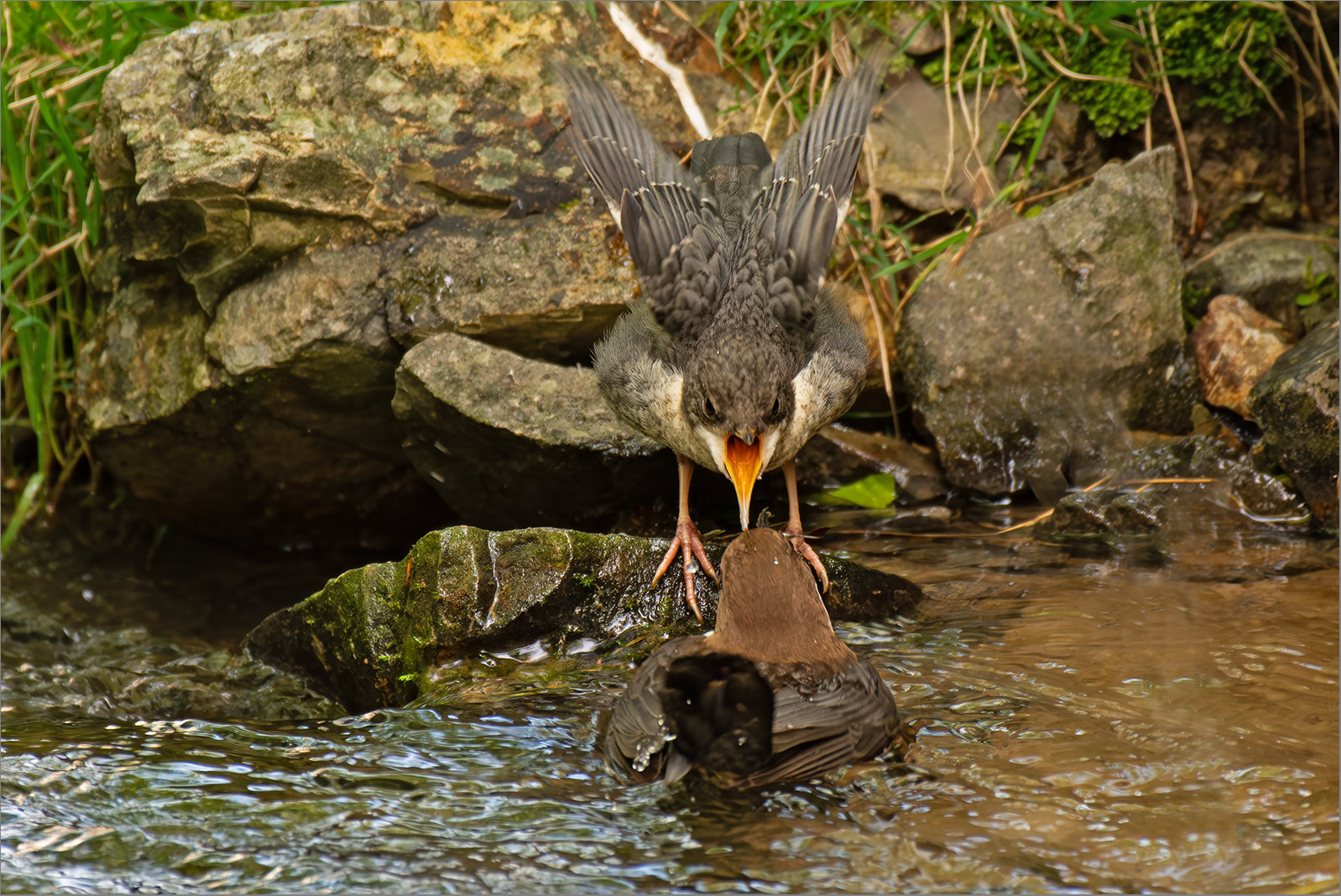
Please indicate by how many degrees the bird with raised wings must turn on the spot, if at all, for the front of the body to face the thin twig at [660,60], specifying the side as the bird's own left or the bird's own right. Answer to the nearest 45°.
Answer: approximately 180°

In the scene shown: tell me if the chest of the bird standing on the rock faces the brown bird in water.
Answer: yes

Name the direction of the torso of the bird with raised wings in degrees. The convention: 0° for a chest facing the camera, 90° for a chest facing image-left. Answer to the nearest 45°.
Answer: approximately 0°

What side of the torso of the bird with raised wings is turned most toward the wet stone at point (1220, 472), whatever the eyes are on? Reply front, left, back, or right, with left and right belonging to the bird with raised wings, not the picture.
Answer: left

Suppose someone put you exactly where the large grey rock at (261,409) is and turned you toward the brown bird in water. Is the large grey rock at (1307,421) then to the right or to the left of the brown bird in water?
left

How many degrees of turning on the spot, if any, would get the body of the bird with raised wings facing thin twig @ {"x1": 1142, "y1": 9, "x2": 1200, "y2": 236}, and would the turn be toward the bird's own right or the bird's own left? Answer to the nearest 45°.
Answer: approximately 135° to the bird's own left

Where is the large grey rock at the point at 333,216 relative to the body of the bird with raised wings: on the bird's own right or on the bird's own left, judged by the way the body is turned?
on the bird's own right

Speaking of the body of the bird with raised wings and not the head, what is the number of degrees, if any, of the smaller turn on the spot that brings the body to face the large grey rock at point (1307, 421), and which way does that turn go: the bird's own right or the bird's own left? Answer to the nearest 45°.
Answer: approximately 90° to the bird's own left

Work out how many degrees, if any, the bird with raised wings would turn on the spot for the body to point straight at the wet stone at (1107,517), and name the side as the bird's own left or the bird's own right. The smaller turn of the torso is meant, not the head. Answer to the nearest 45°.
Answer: approximately 90° to the bird's own left

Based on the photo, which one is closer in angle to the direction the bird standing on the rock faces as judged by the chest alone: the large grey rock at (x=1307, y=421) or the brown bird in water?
the brown bird in water
